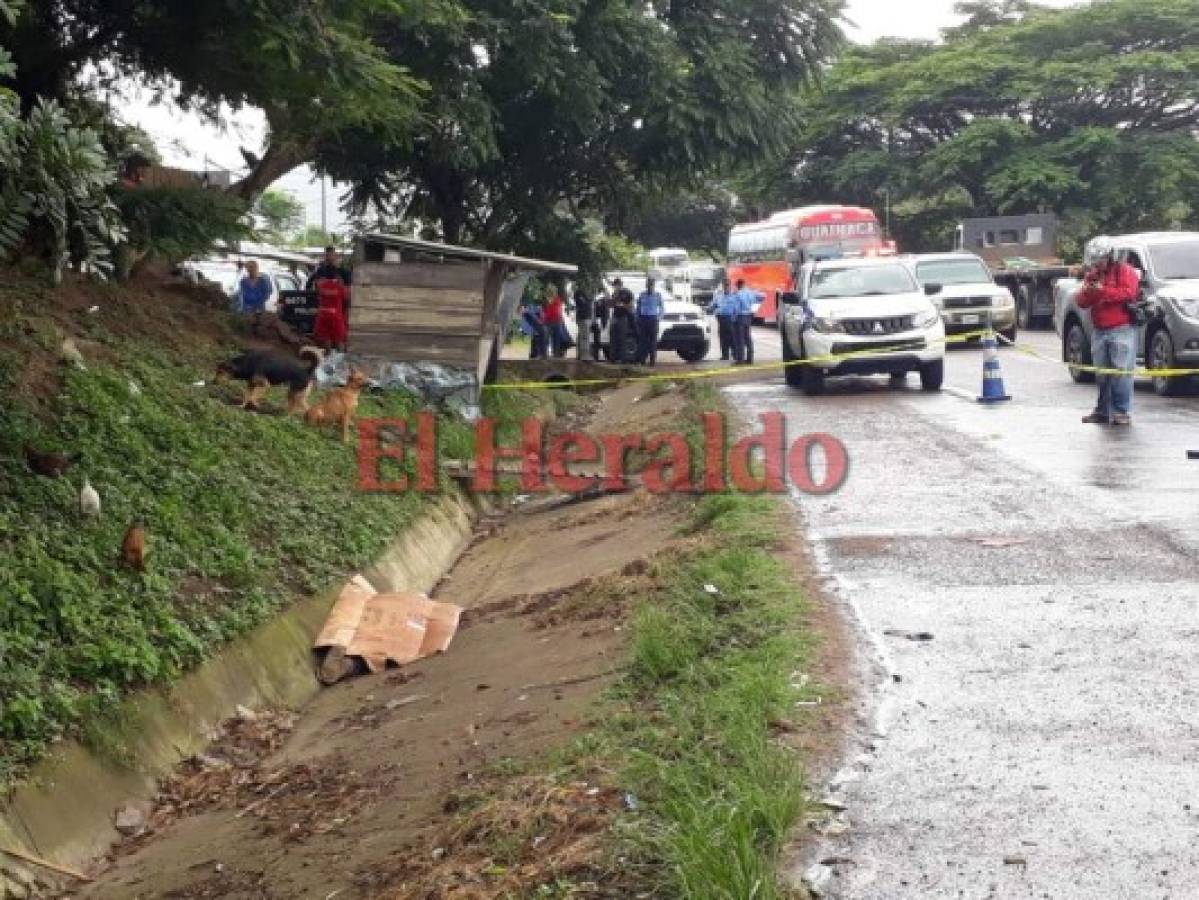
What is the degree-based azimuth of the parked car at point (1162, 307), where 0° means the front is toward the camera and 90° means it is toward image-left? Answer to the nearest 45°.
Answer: approximately 315°

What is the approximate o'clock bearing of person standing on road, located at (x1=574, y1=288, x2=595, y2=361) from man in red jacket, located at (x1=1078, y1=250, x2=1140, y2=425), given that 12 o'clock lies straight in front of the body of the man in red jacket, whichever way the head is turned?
The person standing on road is roughly at 3 o'clock from the man in red jacket.

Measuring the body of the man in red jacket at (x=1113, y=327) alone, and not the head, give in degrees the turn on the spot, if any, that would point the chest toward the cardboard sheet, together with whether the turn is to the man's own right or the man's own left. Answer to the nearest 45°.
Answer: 0° — they already face it

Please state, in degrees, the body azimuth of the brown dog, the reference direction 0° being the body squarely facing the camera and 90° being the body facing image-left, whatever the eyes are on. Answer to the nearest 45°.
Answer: approximately 270°

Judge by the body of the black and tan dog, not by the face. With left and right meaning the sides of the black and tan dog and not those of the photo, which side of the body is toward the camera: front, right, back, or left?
left

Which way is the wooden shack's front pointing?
to the viewer's right

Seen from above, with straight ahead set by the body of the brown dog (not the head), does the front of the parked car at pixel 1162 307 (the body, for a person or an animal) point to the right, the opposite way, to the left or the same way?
to the right

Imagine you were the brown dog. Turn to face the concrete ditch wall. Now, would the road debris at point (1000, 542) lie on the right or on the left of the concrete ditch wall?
left

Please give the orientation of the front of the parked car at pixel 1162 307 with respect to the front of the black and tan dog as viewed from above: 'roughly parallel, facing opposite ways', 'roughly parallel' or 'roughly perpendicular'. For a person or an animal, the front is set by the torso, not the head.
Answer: roughly perpendicular

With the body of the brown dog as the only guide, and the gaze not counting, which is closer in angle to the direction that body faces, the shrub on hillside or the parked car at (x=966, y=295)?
the parked car

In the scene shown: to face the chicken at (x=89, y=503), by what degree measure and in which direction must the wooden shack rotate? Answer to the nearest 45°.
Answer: approximately 90° to its right

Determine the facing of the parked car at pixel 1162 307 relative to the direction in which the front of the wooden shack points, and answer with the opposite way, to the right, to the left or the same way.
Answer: to the right

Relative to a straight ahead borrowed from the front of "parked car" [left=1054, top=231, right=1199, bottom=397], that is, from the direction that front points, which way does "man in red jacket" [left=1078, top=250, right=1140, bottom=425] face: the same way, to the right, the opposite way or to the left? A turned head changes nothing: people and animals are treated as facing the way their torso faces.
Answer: to the right

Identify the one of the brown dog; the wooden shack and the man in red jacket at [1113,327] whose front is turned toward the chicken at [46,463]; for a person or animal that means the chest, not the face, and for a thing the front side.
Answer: the man in red jacket
